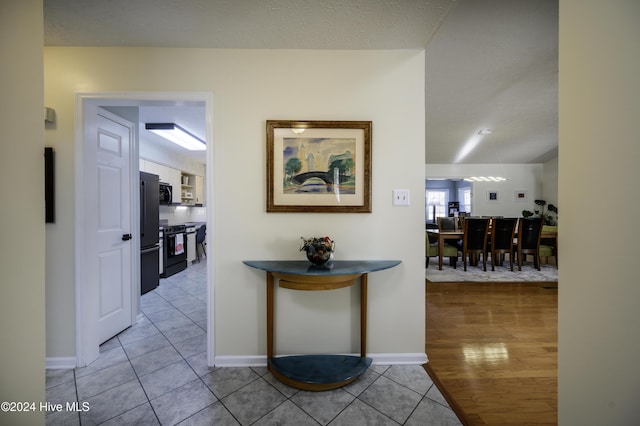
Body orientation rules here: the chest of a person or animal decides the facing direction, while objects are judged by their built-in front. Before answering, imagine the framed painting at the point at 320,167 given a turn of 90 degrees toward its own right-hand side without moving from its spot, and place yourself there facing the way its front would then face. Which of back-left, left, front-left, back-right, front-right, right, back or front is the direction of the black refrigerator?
front-right

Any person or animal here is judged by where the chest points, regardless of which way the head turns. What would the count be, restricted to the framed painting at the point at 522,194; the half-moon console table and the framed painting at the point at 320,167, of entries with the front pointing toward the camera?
3

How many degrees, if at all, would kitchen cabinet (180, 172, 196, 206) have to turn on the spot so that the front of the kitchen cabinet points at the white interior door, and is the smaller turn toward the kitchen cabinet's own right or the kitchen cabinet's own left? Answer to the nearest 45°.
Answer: approximately 45° to the kitchen cabinet's own right

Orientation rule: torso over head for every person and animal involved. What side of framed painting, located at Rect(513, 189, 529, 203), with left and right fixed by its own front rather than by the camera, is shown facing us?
front

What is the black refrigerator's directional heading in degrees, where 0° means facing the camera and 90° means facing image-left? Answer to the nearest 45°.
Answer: approximately 315°

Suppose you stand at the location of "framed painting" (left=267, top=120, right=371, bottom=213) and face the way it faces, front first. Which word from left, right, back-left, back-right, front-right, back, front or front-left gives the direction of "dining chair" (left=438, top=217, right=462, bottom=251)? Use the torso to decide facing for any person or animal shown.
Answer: back-left

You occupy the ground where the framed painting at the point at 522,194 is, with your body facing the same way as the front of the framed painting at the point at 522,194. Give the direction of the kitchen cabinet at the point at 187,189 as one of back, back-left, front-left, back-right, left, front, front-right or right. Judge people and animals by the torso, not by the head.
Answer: front-right

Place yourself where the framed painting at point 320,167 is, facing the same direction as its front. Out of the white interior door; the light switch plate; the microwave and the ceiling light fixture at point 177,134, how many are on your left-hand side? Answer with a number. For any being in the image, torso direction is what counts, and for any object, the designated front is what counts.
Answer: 1

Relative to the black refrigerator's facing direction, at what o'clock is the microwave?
The microwave is roughly at 8 o'clock from the black refrigerator.

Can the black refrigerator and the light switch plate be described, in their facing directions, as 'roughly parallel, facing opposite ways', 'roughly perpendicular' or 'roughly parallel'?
roughly perpendicular

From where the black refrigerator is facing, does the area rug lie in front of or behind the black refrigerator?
in front
